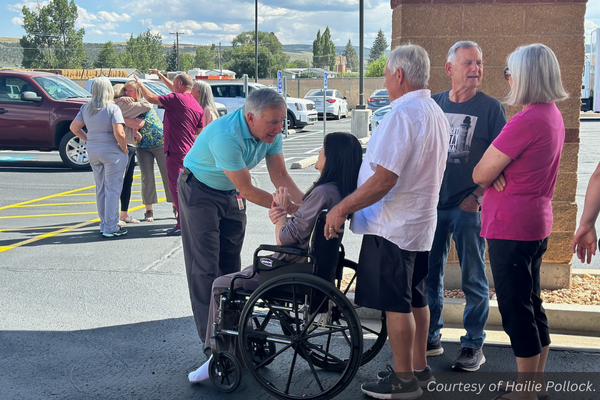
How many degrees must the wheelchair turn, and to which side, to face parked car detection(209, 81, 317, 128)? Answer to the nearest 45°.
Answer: approximately 90° to its right

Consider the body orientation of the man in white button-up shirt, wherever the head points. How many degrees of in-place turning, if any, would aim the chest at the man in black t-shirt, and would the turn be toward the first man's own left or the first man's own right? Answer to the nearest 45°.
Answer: approximately 90° to the first man's own right

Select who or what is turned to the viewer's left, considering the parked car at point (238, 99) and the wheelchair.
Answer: the wheelchair

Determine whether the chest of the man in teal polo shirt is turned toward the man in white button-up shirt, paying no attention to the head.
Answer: yes

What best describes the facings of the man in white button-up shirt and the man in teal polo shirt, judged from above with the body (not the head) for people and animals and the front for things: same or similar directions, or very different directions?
very different directions

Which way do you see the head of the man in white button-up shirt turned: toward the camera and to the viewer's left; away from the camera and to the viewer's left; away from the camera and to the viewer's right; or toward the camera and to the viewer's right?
away from the camera and to the viewer's left

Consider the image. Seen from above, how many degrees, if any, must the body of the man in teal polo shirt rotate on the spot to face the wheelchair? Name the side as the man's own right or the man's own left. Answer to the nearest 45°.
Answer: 0° — they already face it

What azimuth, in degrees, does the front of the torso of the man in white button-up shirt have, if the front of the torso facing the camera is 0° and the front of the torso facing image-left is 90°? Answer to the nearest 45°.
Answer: approximately 135°

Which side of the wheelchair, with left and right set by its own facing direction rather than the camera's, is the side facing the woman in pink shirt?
back

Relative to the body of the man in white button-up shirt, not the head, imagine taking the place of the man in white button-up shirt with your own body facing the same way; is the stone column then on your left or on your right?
on your right

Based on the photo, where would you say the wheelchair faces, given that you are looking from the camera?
facing to the left of the viewer

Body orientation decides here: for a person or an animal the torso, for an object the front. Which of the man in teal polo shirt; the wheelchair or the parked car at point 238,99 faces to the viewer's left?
the wheelchair

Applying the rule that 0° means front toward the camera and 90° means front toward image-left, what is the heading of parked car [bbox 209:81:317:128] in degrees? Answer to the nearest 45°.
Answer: approximately 315°
